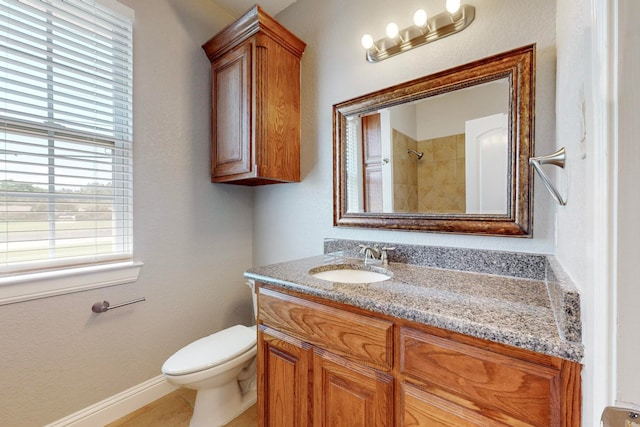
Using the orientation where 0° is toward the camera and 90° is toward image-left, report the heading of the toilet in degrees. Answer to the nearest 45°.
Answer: approximately 45°

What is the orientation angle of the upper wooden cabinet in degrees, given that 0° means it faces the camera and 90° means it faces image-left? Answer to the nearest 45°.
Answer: approximately 45°

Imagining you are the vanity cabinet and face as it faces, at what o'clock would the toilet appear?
The toilet is roughly at 2 o'clock from the vanity cabinet.

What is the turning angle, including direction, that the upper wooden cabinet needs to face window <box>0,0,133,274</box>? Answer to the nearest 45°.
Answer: approximately 45° to its right

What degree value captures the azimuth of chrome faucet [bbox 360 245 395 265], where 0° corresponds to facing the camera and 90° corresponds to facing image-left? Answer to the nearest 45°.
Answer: approximately 45°

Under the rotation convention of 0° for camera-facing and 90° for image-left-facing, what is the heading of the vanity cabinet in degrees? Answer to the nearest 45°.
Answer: approximately 45°
